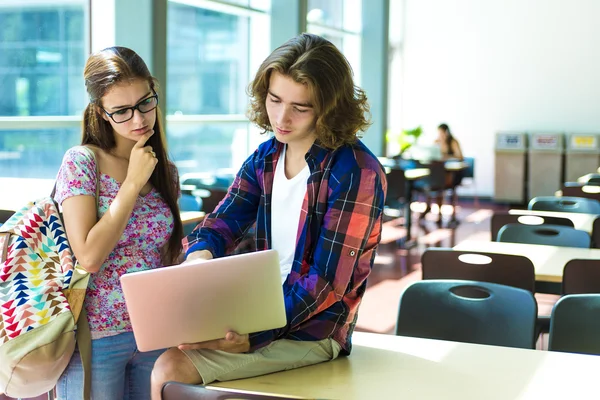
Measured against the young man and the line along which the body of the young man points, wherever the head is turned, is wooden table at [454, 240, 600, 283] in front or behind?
behind

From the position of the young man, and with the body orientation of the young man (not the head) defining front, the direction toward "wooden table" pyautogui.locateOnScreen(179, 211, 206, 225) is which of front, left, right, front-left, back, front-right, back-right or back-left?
back-right

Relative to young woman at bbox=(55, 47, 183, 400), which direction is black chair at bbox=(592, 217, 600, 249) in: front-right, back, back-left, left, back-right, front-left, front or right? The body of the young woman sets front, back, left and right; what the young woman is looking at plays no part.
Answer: left

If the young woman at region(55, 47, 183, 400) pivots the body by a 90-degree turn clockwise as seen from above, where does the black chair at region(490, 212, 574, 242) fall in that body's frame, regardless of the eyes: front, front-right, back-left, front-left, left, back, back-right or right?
back

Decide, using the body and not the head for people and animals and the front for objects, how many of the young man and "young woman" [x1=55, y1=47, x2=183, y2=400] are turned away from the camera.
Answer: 0

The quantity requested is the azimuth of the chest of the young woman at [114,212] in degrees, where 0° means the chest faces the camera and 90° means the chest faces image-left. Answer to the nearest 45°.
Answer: approximately 315°

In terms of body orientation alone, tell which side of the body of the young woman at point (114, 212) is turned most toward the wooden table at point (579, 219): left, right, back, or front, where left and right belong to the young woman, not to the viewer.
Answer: left

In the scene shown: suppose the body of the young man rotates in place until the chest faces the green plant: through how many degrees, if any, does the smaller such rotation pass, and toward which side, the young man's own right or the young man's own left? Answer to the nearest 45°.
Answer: approximately 135° to the young man's own right

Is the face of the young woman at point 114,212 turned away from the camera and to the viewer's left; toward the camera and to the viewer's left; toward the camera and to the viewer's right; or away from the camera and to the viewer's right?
toward the camera and to the viewer's right
